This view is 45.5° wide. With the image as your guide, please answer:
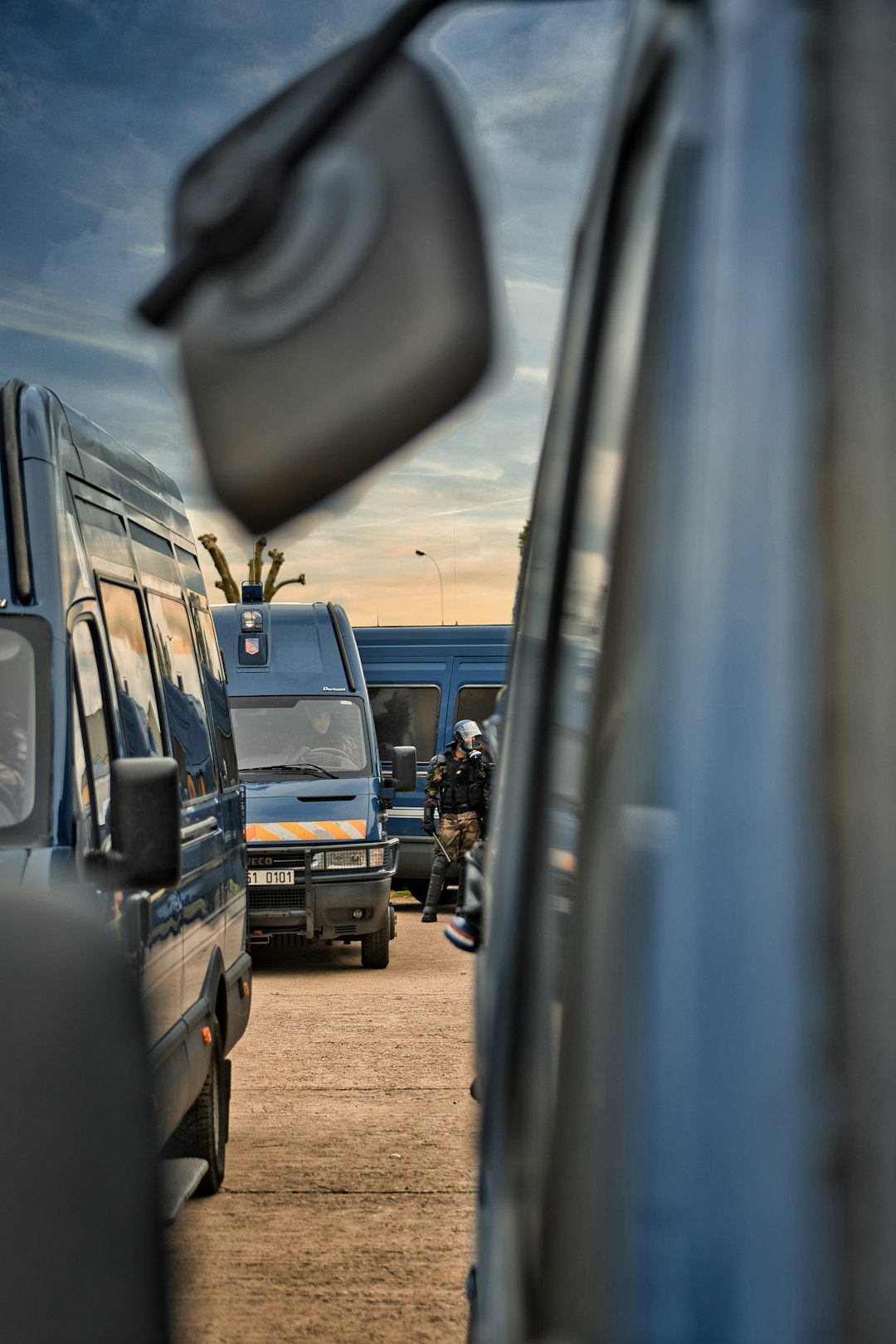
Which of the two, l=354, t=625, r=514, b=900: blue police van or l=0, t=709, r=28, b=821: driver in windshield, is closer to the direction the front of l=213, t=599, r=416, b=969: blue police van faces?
the driver in windshield

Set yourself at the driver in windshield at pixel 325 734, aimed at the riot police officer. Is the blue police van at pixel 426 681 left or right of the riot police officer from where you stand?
left

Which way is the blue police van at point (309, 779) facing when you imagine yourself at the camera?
facing the viewer

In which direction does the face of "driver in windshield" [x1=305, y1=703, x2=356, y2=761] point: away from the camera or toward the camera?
toward the camera

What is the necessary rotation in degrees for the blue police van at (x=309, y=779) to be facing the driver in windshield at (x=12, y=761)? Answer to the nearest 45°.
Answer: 0° — it already faces them

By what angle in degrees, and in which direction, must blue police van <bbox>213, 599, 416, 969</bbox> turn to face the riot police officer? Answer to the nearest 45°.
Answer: approximately 135° to its left

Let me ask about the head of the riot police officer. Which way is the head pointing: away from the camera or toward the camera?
toward the camera

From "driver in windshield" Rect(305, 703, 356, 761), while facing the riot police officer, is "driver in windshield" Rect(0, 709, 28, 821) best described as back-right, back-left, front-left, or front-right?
back-right

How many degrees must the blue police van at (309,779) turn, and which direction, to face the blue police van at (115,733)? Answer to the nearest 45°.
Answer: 0° — it already faces it

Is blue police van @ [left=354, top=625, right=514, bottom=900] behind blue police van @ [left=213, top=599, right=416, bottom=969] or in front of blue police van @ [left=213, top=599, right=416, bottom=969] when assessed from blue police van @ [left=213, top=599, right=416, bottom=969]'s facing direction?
behind

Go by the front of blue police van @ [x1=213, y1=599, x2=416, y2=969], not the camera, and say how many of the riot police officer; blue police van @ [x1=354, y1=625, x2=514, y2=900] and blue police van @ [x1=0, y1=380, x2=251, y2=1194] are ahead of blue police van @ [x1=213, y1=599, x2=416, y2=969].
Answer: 1
